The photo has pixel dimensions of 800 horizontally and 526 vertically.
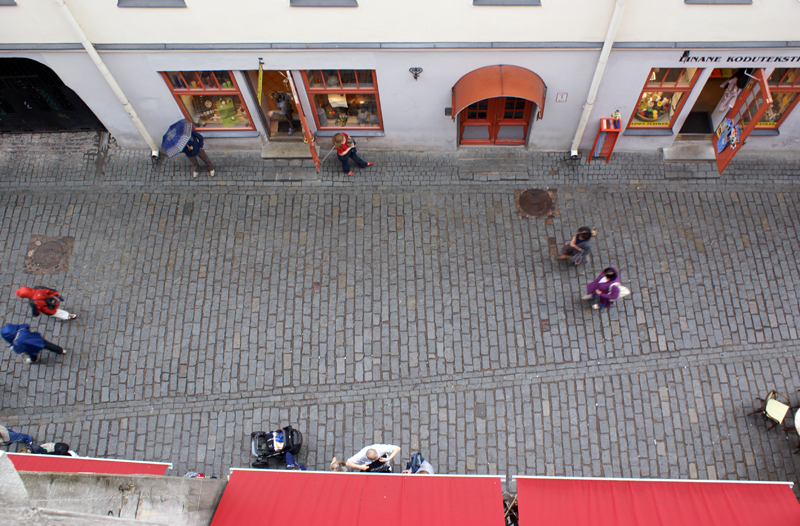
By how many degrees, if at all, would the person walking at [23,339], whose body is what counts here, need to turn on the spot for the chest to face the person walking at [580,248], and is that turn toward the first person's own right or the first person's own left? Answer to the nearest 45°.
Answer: approximately 135° to the first person's own left

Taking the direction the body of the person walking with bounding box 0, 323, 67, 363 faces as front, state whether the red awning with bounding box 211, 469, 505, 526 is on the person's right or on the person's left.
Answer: on the person's left

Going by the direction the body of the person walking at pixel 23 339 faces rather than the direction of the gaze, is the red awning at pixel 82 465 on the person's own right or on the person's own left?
on the person's own left

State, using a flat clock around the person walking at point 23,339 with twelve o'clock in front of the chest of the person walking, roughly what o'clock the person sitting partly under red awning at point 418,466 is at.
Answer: The person sitting partly under red awning is roughly at 7 o'clock from the person walking.

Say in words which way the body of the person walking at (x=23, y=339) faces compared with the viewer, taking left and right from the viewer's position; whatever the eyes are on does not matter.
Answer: facing to the left of the viewer
